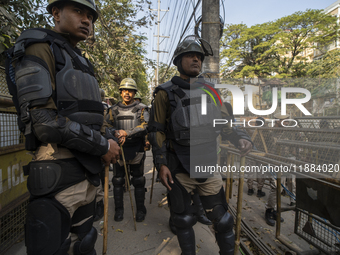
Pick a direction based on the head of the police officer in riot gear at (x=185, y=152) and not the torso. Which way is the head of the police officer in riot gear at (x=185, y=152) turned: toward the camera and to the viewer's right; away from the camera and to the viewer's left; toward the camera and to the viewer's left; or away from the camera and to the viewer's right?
toward the camera and to the viewer's right

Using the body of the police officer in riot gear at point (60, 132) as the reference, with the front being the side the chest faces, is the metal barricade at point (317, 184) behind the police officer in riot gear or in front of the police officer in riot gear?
in front

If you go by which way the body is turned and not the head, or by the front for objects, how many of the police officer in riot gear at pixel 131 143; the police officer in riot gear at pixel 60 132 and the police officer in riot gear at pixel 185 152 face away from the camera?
0

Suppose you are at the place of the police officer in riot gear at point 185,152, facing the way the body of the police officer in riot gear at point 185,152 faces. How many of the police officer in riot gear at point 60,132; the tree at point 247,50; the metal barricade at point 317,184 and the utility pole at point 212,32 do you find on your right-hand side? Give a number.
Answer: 1

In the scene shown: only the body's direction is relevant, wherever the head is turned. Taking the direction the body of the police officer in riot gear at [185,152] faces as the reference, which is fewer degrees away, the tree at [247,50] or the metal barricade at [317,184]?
the metal barricade

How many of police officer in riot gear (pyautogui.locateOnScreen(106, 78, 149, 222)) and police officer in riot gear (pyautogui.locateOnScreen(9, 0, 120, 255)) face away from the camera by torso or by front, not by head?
0

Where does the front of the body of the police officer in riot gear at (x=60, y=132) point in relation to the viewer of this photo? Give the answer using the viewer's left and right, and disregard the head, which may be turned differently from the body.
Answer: facing the viewer and to the right of the viewer

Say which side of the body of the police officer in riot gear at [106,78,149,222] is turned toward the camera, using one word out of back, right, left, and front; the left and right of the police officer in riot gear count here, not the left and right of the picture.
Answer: front

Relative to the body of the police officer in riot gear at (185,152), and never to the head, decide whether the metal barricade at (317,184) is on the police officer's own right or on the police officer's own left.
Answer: on the police officer's own left

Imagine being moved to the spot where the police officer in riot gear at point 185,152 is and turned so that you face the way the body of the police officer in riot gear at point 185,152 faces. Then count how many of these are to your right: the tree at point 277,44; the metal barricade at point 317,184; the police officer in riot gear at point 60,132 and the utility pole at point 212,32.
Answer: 1
